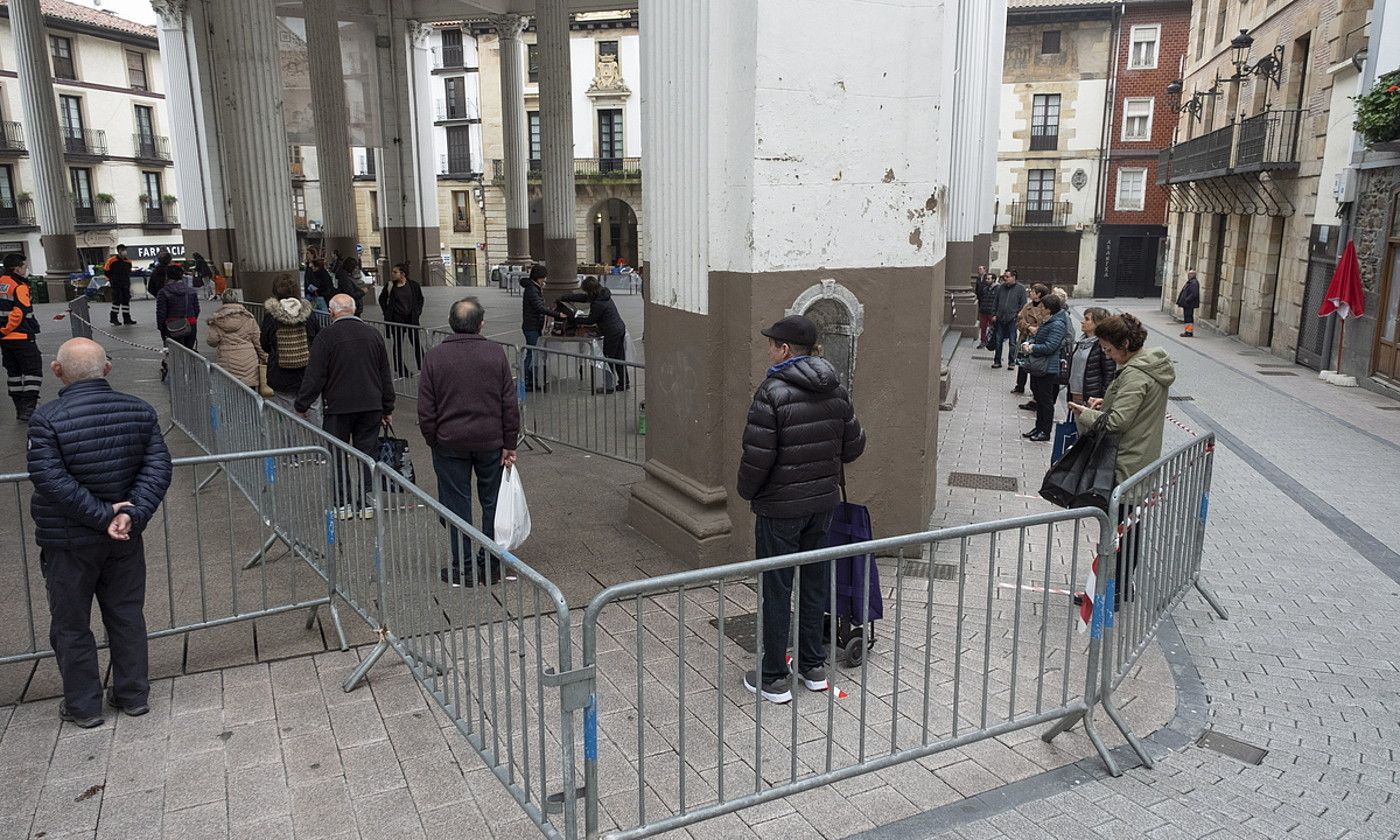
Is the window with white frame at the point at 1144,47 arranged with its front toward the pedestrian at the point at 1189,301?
yes

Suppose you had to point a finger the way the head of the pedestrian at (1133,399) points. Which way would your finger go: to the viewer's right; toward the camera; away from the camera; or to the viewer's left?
to the viewer's left

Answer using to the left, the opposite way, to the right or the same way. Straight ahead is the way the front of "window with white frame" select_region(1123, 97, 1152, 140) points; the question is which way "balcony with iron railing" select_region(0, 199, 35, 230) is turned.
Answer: to the left

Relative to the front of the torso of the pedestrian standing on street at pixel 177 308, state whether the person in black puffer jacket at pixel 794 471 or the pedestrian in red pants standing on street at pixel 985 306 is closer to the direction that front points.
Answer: the pedestrian in red pants standing on street

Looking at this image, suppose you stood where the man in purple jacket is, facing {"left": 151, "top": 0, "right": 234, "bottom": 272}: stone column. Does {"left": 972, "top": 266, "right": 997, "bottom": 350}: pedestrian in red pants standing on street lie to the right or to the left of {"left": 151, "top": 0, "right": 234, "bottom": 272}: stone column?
right

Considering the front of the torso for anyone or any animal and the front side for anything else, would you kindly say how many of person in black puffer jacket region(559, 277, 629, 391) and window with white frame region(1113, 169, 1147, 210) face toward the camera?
1

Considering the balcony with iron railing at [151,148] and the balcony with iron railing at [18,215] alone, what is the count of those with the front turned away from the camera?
0

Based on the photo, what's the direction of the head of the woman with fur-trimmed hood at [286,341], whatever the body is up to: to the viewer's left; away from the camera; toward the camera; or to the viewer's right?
away from the camera

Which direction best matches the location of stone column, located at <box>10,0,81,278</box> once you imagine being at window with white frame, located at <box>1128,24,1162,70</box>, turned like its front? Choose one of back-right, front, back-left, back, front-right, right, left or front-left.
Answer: front-right

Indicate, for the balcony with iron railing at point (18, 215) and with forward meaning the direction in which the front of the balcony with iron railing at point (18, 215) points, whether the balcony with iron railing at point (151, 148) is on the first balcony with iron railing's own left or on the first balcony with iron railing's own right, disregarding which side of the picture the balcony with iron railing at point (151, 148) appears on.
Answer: on the first balcony with iron railing's own left

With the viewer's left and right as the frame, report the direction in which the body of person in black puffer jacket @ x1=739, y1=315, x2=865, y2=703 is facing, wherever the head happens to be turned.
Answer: facing away from the viewer and to the left of the viewer

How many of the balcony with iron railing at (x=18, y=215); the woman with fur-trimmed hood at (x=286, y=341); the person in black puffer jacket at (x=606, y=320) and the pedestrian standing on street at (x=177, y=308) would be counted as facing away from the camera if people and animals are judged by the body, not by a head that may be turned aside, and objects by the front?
2

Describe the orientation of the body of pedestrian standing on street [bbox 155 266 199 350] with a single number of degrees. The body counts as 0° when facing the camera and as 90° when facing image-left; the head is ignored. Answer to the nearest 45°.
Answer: approximately 180°

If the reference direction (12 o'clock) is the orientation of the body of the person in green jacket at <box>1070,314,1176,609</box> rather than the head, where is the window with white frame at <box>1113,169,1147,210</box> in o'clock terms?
The window with white frame is roughly at 3 o'clock from the person in green jacket.

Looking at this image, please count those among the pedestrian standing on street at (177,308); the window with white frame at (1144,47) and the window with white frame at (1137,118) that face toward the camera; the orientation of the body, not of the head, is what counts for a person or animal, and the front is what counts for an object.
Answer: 2

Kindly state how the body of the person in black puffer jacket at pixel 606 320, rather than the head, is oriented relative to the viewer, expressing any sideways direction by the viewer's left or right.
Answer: facing to the left of the viewer

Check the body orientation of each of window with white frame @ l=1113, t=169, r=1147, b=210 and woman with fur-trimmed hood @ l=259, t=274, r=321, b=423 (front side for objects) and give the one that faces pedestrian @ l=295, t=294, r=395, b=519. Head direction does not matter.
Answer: the window with white frame
